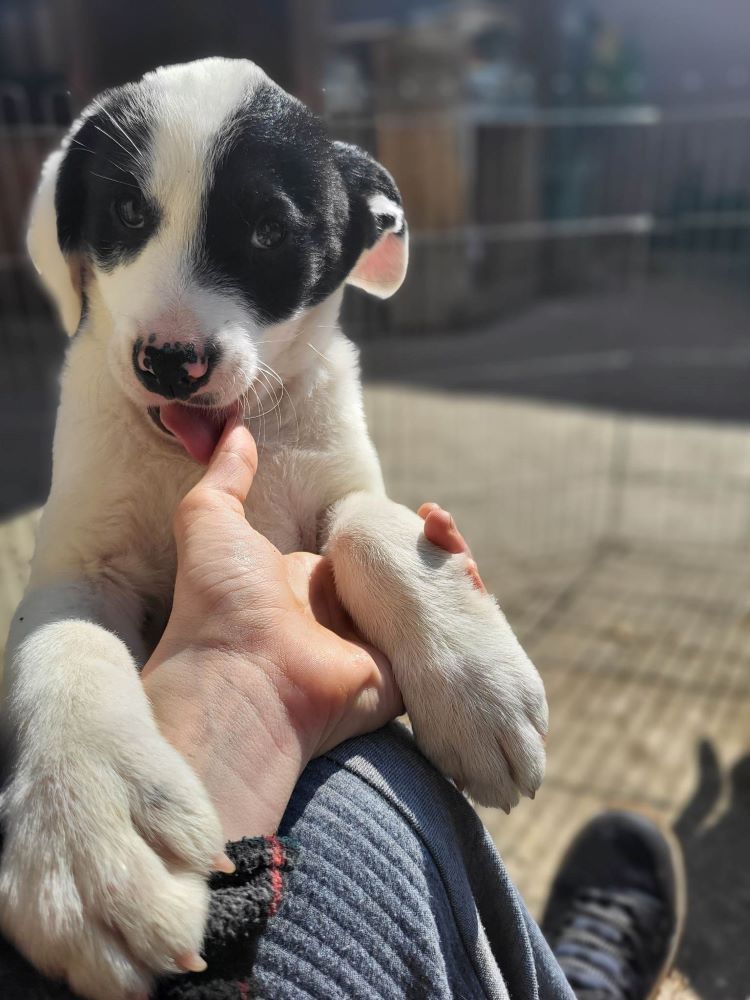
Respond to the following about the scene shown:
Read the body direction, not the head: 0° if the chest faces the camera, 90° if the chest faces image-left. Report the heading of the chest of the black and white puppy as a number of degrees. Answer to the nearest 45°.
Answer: approximately 0°
